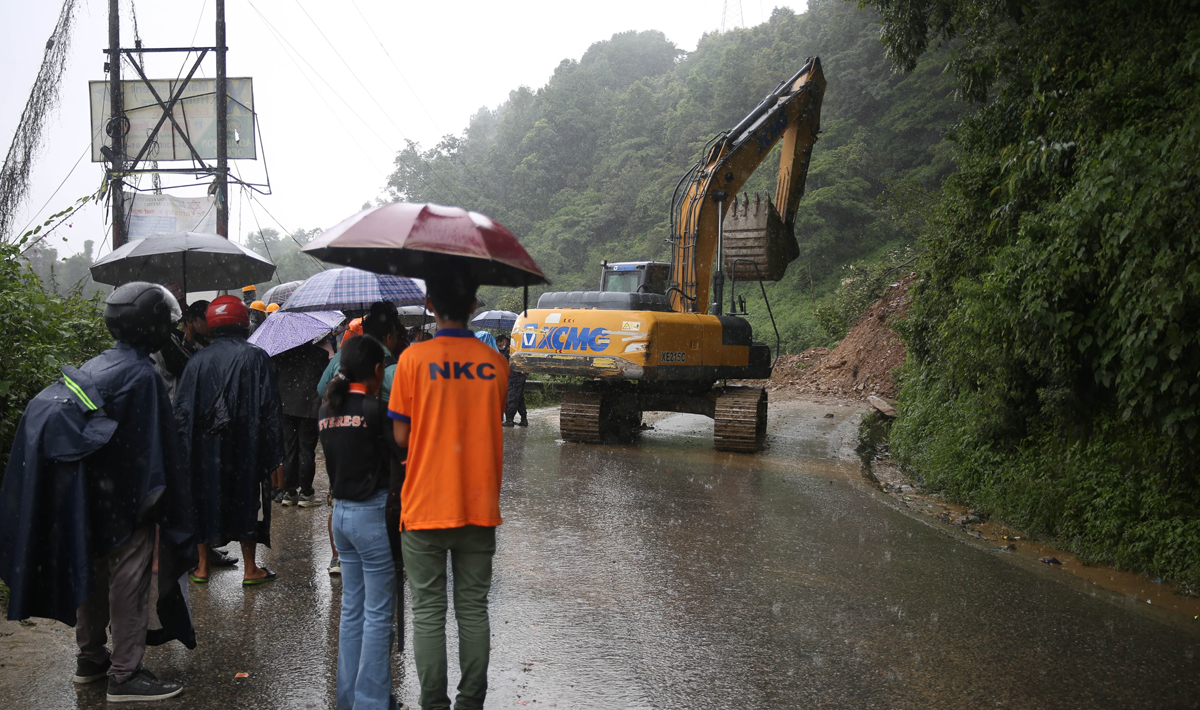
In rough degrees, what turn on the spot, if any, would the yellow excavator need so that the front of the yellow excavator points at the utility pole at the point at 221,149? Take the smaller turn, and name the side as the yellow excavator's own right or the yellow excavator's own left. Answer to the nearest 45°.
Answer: approximately 135° to the yellow excavator's own left

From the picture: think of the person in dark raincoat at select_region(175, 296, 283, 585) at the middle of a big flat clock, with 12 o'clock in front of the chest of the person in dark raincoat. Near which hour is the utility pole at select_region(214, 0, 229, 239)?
The utility pole is roughly at 12 o'clock from the person in dark raincoat.

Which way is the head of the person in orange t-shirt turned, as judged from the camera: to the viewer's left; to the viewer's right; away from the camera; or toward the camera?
away from the camera

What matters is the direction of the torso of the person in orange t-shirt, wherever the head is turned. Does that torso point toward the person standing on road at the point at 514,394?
yes

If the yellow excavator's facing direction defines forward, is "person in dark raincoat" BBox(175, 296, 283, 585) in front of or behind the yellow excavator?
behind

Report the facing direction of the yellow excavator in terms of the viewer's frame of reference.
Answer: facing away from the viewer and to the right of the viewer

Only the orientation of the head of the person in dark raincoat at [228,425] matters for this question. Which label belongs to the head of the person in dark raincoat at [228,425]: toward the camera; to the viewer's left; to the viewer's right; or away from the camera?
away from the camera

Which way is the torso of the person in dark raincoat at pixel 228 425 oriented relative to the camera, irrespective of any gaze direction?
away from the camera

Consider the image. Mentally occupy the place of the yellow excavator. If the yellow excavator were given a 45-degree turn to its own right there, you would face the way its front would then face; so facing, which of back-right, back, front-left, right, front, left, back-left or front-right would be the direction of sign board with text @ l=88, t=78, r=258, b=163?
back-left

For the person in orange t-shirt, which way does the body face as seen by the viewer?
away from the camera
